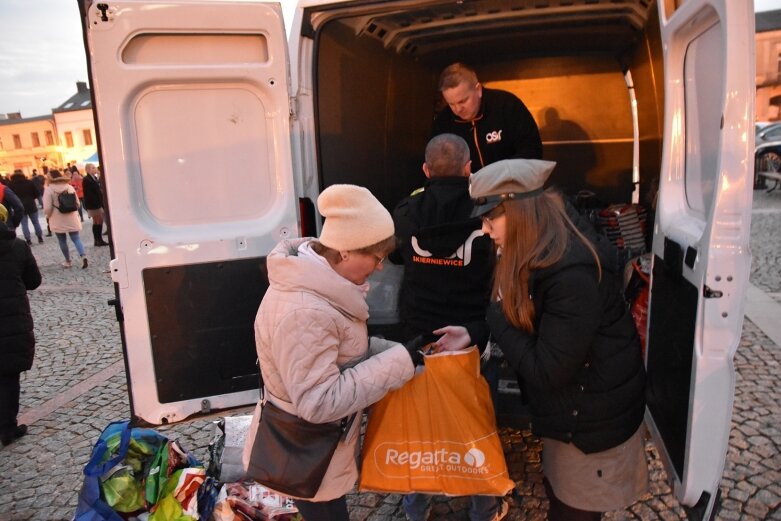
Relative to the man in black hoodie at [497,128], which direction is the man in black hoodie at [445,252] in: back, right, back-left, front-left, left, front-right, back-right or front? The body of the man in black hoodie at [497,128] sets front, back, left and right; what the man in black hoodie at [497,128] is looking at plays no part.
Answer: front-left

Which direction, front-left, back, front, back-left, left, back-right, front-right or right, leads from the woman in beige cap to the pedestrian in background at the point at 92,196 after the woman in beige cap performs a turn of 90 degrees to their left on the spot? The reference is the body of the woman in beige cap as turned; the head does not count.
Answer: back-right

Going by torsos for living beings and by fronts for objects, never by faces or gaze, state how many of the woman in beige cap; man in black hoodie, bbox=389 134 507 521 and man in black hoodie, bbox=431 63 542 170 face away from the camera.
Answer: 1

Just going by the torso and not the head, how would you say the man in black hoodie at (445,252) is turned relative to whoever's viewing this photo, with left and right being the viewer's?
facing away from the viewer

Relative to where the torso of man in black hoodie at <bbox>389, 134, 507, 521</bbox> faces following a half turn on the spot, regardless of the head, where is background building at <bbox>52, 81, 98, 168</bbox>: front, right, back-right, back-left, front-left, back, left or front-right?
back-right

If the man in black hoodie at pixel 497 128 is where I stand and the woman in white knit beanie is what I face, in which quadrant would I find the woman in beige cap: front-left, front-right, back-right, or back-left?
front-left

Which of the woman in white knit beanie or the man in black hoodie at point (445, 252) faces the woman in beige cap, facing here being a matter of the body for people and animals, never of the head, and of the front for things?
the woman in white knit beanie

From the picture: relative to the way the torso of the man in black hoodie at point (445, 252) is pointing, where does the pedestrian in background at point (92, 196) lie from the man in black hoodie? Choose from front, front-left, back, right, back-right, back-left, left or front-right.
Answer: front-left

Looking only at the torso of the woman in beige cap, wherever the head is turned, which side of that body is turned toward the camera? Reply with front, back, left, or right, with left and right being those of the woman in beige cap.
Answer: left

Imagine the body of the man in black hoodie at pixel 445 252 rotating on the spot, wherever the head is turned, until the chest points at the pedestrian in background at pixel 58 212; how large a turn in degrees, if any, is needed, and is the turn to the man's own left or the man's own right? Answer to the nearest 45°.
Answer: approximately 45° to the man's own left

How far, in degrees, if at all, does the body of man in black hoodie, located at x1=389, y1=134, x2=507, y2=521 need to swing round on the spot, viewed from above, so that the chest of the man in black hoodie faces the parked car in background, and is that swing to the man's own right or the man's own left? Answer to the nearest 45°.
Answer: approximately 45° to the man's own right

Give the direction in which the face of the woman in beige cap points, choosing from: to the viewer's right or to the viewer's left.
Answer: to the viewer's left

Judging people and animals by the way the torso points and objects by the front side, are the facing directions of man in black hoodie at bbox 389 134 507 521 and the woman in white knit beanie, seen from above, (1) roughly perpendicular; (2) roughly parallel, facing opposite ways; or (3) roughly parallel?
roughly perpendicular

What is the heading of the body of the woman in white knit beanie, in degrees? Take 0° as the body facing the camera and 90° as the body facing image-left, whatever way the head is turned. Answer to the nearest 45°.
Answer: approximately 270°

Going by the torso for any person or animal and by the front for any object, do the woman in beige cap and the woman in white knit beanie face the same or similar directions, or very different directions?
very different directions

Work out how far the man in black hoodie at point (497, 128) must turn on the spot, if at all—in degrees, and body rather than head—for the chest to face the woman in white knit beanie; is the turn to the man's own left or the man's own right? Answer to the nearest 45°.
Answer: approximately 45° to the man's own left

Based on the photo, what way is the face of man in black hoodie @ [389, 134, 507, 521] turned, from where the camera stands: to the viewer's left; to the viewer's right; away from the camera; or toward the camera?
away from the camera
